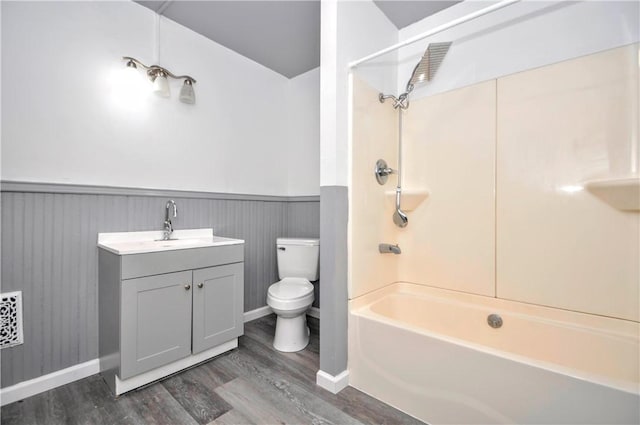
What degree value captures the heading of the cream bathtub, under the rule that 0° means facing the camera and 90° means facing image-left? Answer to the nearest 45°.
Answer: approximately 45°

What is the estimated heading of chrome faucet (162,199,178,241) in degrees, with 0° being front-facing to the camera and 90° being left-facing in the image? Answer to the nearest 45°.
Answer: approximately 315°
